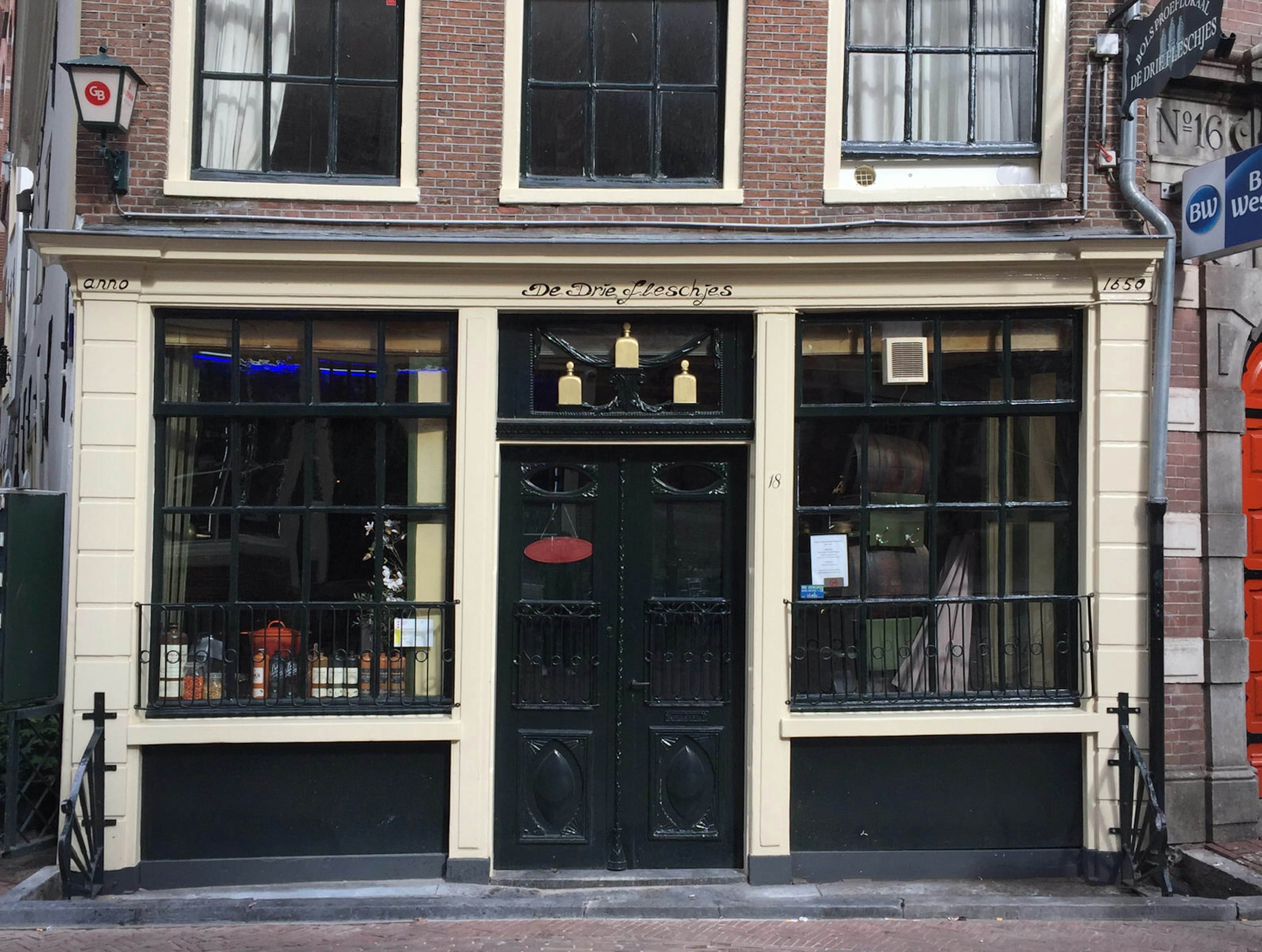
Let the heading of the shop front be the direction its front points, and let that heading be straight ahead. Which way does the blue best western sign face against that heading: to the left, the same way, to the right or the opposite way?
to the right

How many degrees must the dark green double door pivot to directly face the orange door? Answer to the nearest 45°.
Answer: approximately 90° to its left

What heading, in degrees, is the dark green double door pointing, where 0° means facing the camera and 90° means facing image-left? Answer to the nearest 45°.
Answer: approximately 0°

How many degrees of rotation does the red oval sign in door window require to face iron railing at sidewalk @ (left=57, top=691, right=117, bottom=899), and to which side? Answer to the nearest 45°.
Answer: approximately 90° to its right

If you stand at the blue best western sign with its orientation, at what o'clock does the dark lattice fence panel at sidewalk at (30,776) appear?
The dark lattice fence panel at sidewalk is roughly at 1 o'clock from the blue best western sign.

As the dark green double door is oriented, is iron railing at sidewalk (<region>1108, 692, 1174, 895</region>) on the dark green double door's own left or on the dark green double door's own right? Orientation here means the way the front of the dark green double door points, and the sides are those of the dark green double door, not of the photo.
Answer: on the dark green double door's own left

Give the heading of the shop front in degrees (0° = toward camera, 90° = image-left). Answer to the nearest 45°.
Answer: approximately 0°

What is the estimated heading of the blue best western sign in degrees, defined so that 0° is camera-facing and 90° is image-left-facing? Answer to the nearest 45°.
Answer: approximately 45°
